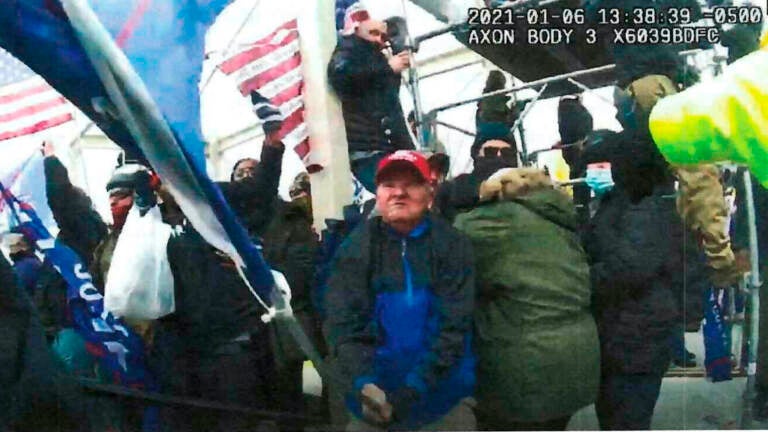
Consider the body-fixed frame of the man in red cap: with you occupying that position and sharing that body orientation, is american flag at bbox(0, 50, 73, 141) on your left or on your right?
on your right

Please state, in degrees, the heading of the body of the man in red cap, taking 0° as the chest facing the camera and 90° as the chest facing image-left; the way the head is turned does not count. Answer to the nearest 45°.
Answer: approximately 0°
